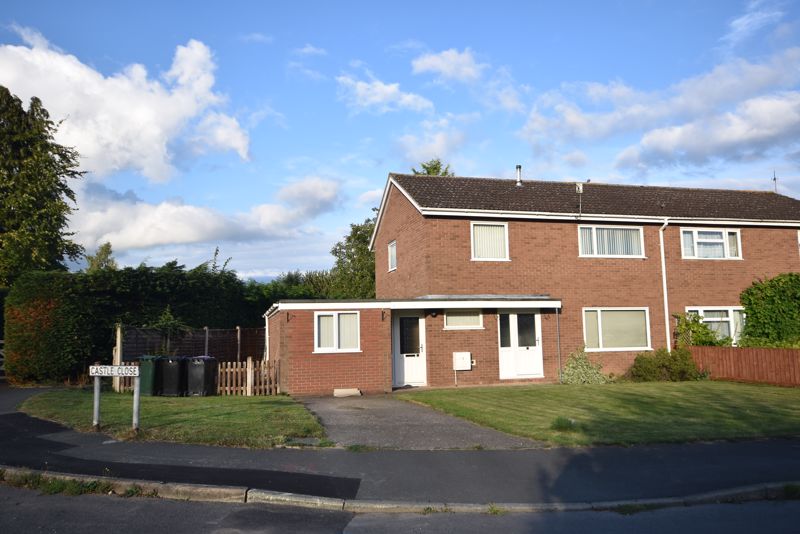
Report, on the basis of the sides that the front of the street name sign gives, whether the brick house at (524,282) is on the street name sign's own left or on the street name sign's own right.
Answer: on the street name sign's own left

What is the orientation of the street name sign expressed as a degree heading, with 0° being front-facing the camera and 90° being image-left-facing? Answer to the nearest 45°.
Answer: approximately 0°

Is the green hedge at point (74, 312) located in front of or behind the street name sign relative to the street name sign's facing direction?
behind

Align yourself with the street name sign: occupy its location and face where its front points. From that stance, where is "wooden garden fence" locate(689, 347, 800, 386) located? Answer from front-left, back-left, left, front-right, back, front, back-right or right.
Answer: left

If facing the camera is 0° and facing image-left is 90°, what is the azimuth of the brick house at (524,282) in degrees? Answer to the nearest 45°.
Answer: approximately 0°

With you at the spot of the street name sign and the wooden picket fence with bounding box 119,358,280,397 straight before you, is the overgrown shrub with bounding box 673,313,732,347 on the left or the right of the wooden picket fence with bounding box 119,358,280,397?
right

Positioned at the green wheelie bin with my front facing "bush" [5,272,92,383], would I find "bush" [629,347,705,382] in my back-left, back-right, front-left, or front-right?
back-right

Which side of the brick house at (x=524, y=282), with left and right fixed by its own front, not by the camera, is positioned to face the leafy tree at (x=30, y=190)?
right

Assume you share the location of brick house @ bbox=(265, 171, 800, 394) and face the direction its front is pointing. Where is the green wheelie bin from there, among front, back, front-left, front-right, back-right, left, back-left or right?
front-right

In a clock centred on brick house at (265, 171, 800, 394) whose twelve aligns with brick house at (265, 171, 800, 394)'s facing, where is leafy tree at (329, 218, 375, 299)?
The leafy tree is roughly at 5 o'clock from the brick house.

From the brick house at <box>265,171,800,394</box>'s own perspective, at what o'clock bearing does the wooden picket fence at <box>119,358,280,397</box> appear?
The wooden picket fence is roughly at 2 o'clock from the brick house.
